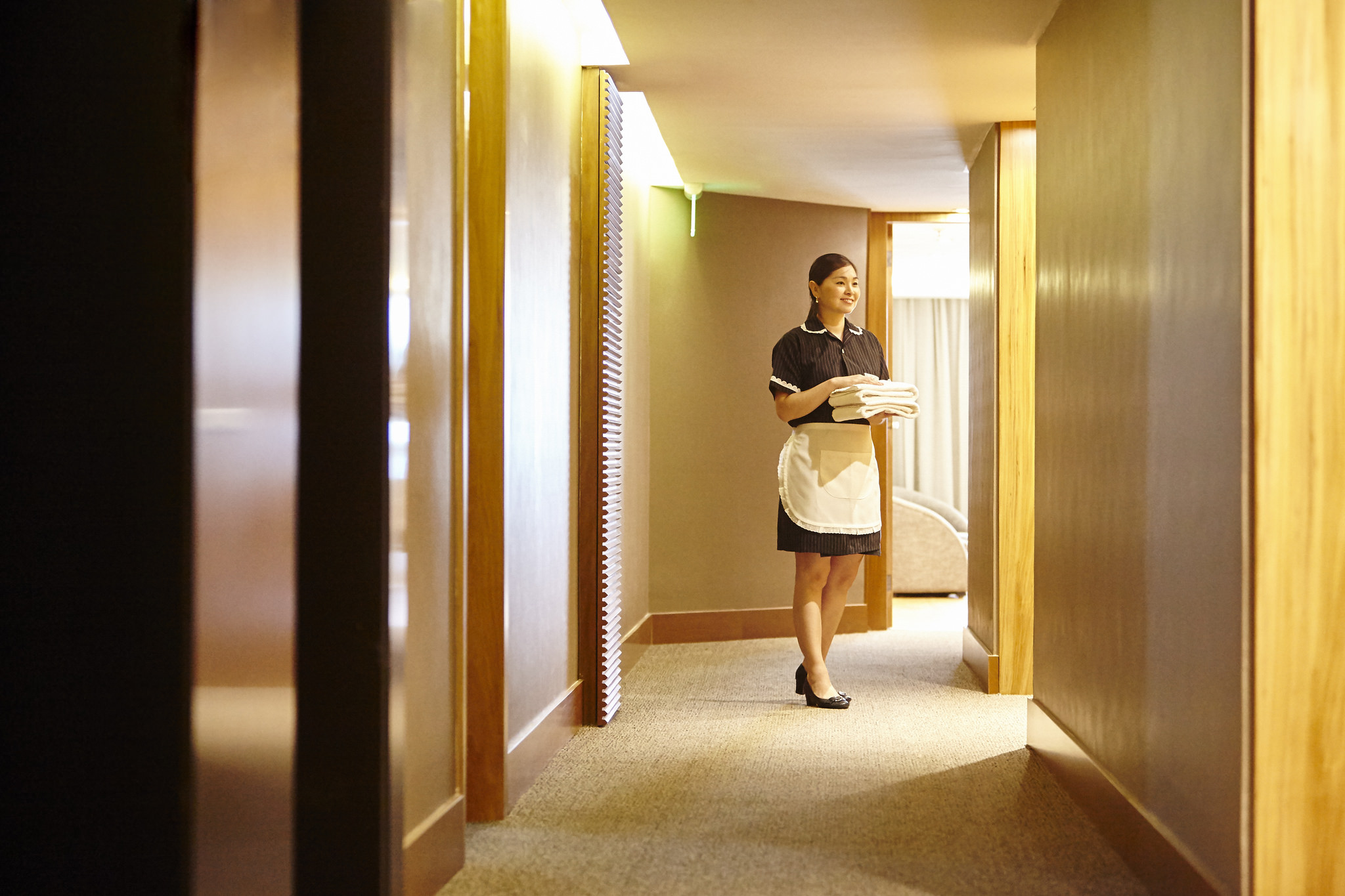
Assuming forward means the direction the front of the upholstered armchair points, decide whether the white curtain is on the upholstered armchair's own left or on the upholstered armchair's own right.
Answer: on the upholstered armchair's own left

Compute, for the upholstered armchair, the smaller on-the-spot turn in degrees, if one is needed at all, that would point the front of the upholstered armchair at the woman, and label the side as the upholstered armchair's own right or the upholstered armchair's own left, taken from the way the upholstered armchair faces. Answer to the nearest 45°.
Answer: approximately 90° to the upholstered armchair's own right

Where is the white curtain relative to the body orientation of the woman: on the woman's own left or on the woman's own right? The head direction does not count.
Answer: on the woman's own left

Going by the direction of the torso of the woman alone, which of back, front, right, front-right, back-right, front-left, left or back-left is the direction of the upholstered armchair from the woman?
back-left

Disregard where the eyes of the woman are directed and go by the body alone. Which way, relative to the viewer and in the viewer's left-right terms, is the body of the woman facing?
facing the viewer and to the right of the viewer

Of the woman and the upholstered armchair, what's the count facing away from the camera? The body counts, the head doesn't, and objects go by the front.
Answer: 0
